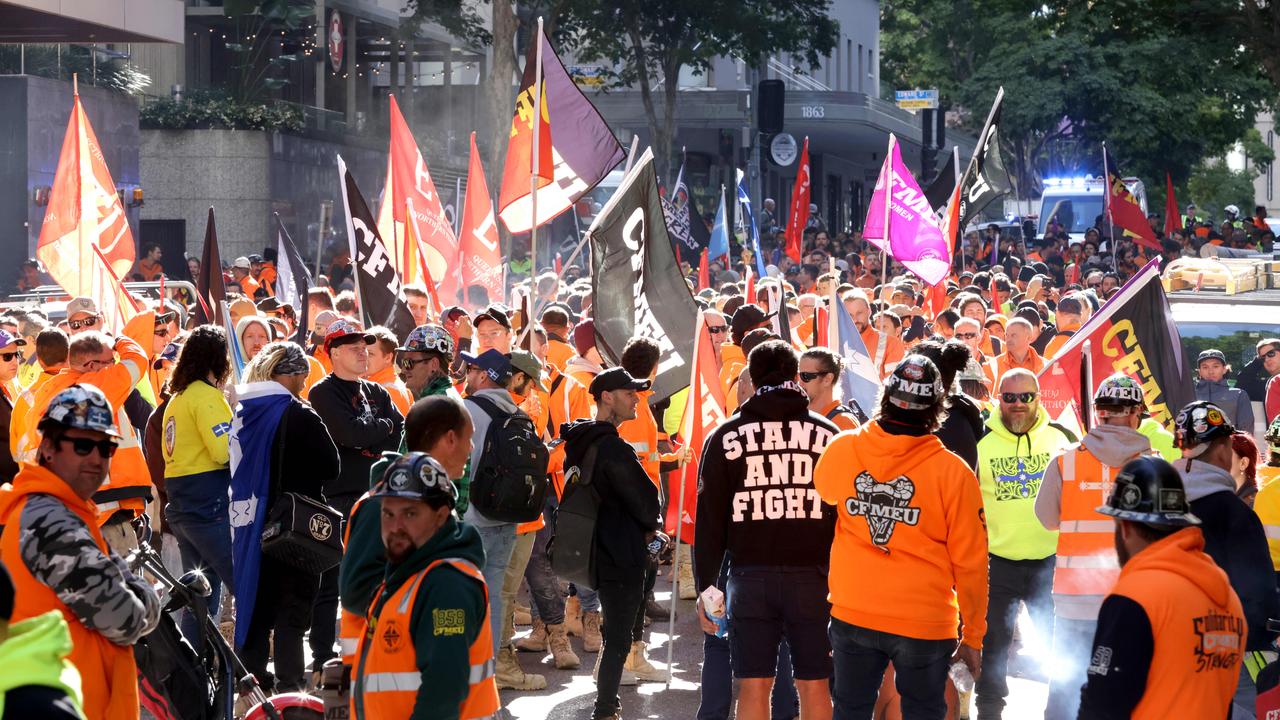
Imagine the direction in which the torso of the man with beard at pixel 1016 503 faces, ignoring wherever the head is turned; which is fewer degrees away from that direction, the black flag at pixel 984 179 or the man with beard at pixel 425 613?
the man with beard

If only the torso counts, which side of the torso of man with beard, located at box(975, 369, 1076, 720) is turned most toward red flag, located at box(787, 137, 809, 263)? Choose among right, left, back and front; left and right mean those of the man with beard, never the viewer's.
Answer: back

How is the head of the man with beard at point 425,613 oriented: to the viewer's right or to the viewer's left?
to the viewer's left

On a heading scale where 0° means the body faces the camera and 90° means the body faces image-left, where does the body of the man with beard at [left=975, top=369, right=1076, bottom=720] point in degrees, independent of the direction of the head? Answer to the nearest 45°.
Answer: approximately 0°

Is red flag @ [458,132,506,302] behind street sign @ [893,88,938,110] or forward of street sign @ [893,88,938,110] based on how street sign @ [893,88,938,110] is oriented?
forward

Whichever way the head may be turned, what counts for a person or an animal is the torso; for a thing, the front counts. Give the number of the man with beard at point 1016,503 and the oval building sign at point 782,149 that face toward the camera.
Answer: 2

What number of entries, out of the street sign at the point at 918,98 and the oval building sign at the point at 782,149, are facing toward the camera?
2

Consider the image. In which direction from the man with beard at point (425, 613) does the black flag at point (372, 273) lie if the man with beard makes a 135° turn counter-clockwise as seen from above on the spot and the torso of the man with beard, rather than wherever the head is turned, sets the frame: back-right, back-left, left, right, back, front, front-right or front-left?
left

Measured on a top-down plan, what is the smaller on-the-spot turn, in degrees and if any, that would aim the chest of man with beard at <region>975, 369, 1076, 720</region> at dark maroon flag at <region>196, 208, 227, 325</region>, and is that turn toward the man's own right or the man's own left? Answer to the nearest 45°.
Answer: approximately 135° to the man's own right

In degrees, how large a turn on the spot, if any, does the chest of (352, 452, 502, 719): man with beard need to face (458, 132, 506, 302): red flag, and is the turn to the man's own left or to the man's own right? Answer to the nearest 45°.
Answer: approximately 135° to the man's own right
